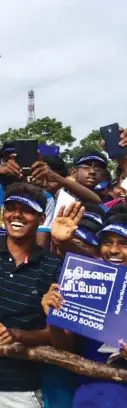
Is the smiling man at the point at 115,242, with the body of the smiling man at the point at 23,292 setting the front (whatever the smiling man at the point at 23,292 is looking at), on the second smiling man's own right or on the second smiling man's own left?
on the second smiling man's own left

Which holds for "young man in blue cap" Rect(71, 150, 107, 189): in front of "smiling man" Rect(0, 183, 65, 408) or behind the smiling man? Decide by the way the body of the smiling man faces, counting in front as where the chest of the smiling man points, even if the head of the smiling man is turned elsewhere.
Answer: behind

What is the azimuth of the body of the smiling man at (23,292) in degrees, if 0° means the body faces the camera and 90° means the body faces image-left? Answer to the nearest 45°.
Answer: approximately 45°

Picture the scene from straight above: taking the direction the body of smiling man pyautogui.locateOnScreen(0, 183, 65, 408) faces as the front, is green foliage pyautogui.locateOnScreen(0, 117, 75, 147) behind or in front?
behind
